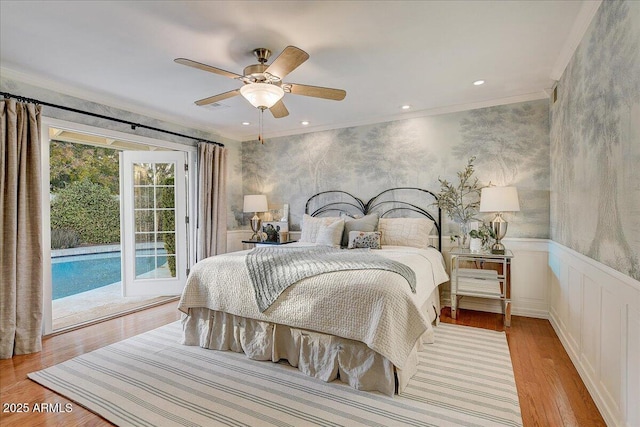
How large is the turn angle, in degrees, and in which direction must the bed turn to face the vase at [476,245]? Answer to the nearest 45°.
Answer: approximately 180°

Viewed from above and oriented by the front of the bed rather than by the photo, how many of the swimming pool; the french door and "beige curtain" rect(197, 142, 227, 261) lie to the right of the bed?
3

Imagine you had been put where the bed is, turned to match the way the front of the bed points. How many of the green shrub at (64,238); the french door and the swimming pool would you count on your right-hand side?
3

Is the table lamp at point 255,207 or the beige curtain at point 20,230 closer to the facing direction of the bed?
the beige curtain

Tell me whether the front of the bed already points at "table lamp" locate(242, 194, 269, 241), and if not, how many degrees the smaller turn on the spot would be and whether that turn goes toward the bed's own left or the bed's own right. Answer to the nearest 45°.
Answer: approximately 135° to the bed's own right

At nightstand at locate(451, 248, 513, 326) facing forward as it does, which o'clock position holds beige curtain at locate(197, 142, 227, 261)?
The beige curtain is roughly at 3 o'clock from the nightstand.

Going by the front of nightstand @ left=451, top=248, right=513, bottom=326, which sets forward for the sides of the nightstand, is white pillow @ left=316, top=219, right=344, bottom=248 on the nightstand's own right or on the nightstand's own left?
on the nightstand's own right

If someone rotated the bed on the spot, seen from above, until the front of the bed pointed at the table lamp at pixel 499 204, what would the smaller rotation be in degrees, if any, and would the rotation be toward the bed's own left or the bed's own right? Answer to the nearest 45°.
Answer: approximately 180°

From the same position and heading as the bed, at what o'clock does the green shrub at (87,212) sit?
The green shrub is roughly at 3 o'clock from the bed.

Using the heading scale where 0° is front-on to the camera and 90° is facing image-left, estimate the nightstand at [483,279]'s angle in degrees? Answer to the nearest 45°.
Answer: approximately 0°

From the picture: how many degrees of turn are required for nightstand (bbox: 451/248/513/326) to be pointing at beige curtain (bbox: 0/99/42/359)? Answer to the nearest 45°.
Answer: approximately 45° to its right

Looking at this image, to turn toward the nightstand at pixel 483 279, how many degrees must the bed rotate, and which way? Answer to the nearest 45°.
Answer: approximately 180°

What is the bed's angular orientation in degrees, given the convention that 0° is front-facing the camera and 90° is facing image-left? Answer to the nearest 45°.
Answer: approximately 45°
